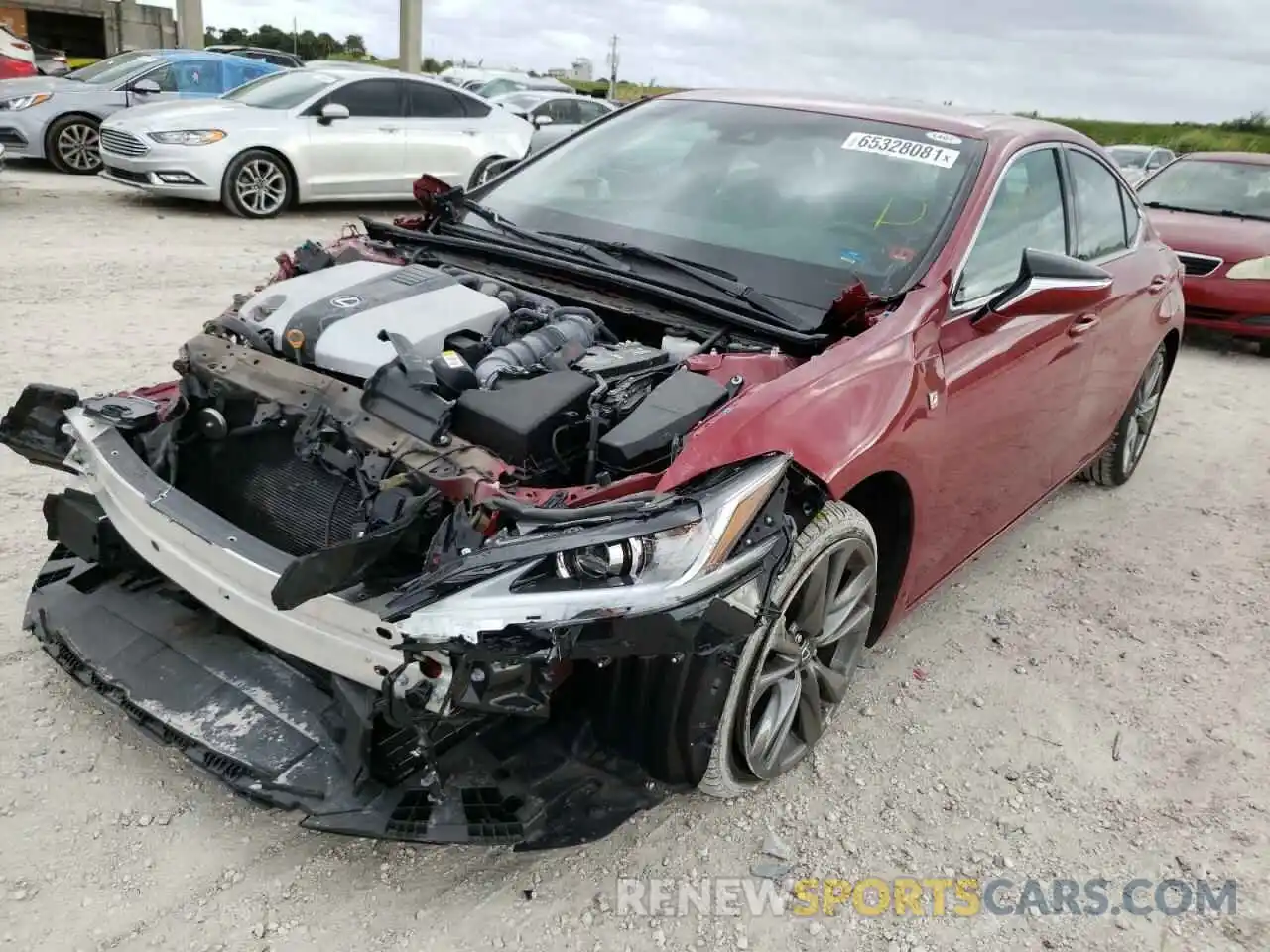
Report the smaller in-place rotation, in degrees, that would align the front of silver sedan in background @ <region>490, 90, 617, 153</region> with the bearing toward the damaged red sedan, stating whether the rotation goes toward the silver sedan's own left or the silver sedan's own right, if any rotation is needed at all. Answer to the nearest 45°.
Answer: approximately 45° to the silver sedan's own left

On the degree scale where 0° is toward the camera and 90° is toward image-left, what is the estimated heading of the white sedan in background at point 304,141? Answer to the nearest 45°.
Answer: approximately 45°

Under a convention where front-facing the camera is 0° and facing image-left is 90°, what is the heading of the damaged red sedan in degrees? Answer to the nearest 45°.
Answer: approximately 45°

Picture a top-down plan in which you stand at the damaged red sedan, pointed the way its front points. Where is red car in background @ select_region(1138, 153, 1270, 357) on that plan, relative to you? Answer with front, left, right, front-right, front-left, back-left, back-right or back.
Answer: back

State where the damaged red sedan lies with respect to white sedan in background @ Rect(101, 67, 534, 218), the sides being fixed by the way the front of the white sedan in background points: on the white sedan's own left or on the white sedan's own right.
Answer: on the white sedan's own left

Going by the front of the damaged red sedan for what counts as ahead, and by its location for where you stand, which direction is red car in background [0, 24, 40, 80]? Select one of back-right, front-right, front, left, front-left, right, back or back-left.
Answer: right

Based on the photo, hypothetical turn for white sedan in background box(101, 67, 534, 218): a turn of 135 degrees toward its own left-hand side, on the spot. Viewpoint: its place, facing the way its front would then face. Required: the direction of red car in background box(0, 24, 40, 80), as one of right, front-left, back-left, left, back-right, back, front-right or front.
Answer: back-left

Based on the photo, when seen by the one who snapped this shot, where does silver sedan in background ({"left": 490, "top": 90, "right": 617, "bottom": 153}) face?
facing the viewer and to the left of the viewer

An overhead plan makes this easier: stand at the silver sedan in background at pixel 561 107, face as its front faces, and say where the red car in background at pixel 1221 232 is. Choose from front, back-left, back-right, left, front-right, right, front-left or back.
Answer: left

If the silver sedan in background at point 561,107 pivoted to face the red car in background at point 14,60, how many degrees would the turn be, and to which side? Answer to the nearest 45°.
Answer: approximately 45° to its right

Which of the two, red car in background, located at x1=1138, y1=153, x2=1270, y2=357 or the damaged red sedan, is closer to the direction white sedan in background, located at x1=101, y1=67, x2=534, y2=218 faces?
the damaged red sedan

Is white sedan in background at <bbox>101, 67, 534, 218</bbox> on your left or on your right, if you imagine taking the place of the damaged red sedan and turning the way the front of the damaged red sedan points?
on your right

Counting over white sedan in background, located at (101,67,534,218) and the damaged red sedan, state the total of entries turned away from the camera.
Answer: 0

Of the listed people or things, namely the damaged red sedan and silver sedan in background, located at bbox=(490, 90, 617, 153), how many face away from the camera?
0

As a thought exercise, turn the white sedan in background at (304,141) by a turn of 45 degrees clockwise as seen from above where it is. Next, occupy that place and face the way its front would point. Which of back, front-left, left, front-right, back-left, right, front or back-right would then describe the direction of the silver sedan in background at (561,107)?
back-right
